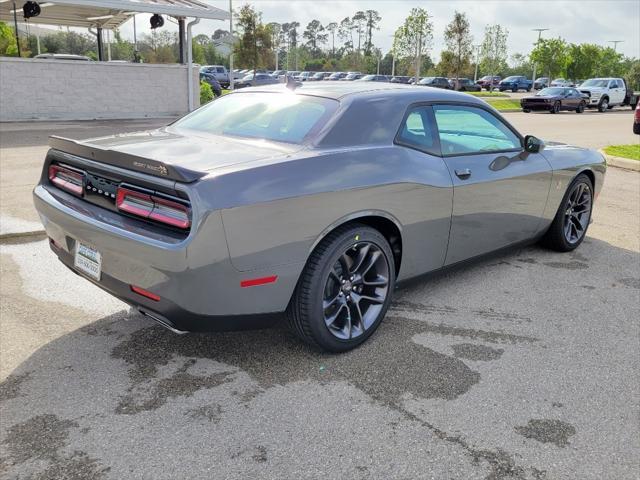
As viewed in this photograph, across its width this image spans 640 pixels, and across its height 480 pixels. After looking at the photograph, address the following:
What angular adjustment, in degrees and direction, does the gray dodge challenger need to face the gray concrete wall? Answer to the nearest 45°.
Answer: approximately 90° to its left

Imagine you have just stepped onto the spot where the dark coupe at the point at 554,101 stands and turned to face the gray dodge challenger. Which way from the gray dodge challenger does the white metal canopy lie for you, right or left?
right

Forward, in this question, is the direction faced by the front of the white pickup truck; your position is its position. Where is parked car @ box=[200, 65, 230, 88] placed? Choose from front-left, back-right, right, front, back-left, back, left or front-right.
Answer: front-right

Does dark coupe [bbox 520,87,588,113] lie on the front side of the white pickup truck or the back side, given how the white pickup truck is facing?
on the front side

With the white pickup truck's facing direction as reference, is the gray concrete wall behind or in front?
in front

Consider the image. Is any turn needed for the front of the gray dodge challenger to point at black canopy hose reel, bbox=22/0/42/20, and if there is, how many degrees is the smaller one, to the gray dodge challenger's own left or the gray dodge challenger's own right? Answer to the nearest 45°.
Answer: approximately 90° to the gray dodge challenger's own left

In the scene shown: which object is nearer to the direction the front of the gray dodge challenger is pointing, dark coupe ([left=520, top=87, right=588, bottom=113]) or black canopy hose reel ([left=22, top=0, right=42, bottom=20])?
the dark coupe

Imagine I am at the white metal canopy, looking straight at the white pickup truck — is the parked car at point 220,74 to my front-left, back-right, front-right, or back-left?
front-left

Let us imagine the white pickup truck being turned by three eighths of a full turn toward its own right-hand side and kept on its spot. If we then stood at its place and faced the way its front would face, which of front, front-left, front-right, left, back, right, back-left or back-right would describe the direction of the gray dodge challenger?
back

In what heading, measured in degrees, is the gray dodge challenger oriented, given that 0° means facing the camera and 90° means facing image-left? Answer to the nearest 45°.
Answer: approximately 225°

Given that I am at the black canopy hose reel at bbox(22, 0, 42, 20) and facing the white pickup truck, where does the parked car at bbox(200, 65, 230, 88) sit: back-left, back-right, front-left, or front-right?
front-left

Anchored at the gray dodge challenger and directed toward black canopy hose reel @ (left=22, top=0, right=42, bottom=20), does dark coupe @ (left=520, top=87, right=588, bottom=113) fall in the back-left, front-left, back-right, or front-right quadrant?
front-right
